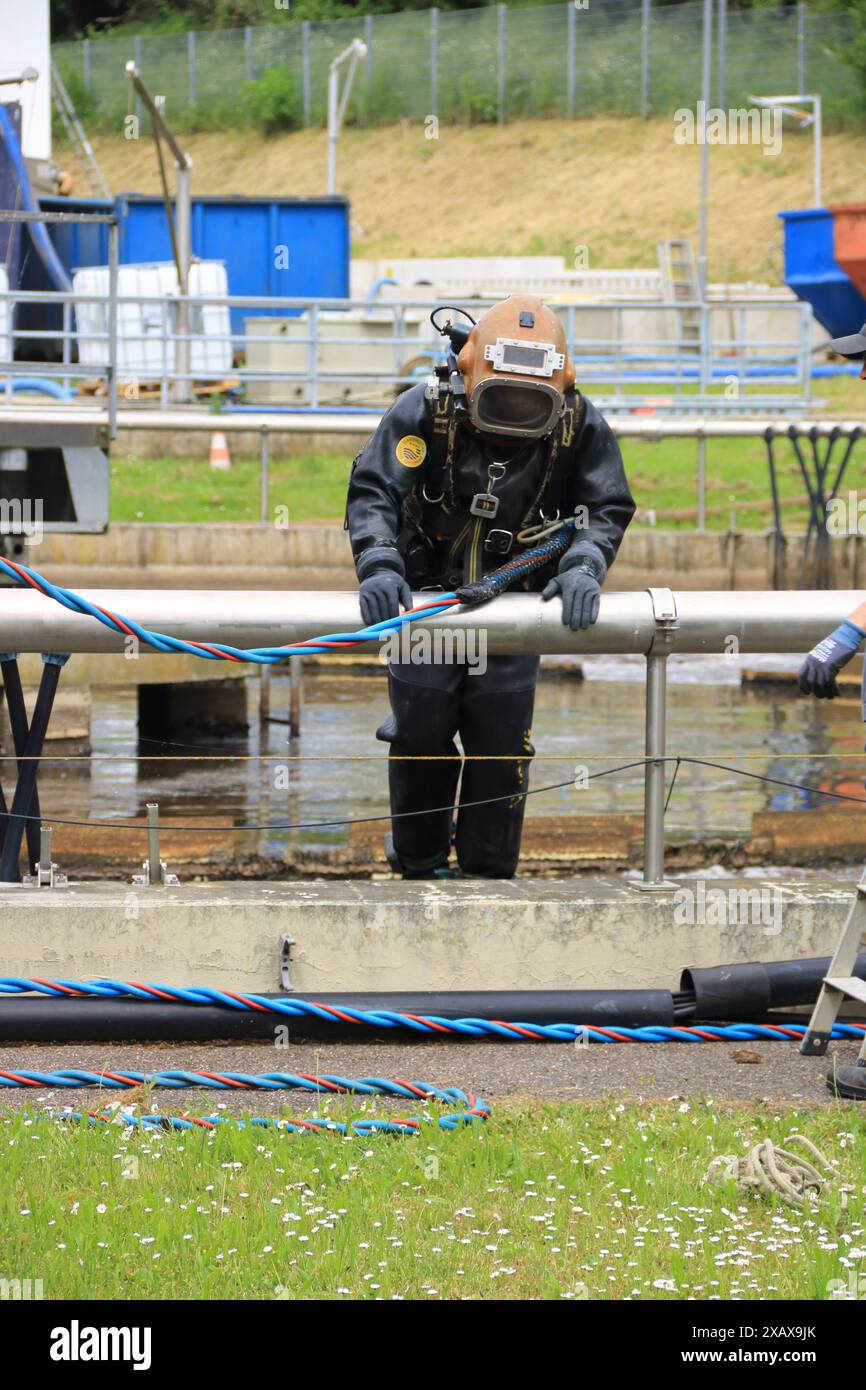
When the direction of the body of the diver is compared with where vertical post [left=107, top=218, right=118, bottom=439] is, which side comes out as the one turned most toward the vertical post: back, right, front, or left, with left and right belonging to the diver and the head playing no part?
back

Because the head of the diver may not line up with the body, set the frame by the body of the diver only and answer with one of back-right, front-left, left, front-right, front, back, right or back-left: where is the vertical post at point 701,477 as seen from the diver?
back

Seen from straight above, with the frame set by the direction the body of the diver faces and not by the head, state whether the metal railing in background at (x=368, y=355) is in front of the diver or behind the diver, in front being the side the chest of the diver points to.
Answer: behind

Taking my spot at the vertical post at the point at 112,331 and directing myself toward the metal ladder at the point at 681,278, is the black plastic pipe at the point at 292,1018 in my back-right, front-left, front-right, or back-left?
back-right

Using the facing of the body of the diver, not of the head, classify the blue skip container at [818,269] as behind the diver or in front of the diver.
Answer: behind

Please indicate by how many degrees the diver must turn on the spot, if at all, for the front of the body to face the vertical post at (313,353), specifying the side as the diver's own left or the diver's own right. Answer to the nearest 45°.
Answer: approximately 180°

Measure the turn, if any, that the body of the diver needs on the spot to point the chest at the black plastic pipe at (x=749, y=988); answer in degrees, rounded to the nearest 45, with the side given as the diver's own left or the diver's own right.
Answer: approximately 45° to the diver's own left

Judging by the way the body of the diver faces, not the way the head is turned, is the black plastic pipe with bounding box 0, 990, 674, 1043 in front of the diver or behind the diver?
in front

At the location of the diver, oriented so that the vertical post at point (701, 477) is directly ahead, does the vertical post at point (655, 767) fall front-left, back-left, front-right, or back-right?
back-right

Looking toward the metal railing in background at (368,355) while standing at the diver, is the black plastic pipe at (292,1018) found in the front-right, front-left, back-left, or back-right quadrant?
back-left

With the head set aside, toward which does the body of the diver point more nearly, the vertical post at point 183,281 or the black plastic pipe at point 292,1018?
the black plastic pipe

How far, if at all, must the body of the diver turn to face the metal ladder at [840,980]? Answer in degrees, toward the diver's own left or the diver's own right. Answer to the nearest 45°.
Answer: approximately 45° to the diver's own left

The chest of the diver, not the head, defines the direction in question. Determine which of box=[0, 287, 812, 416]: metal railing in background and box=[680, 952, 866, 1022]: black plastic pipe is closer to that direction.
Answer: the black plastic pipe

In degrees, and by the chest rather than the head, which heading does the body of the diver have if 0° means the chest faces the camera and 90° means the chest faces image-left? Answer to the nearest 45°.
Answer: approximately 0°

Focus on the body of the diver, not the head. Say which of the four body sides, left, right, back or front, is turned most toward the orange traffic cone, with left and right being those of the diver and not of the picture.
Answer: back
